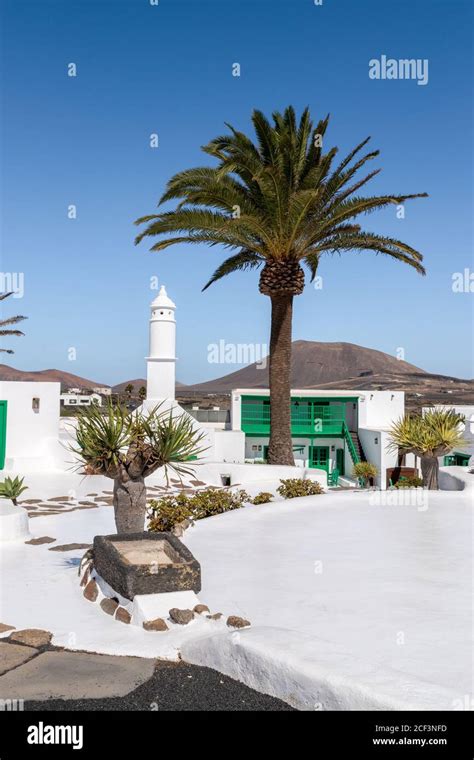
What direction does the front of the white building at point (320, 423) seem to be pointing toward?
toward the camera

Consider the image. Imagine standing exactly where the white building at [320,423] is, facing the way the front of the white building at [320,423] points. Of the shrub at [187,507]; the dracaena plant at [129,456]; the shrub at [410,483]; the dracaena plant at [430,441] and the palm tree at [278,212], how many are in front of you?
5

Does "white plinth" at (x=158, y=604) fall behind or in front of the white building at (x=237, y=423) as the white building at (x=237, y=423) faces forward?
in front

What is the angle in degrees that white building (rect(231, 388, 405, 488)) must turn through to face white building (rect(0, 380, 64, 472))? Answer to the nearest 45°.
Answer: approximately 45° to its right

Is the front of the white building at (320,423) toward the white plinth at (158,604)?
yes

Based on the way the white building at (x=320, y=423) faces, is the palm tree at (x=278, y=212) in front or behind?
in front

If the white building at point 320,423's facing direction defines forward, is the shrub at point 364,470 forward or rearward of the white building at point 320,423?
forward

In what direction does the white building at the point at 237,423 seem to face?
toward the camera

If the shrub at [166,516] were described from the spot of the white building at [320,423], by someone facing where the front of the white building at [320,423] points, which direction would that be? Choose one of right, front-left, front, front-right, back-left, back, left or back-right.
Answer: front

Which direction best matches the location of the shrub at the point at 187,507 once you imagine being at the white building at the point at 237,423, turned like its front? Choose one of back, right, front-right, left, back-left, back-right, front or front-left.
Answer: front

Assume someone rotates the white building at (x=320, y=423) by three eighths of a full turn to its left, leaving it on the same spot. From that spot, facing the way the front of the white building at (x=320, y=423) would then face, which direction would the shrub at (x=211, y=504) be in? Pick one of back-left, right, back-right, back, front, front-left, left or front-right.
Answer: back-right

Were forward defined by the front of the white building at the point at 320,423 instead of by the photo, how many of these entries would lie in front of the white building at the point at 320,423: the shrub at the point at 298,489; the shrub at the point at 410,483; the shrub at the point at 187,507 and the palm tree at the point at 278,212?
4
